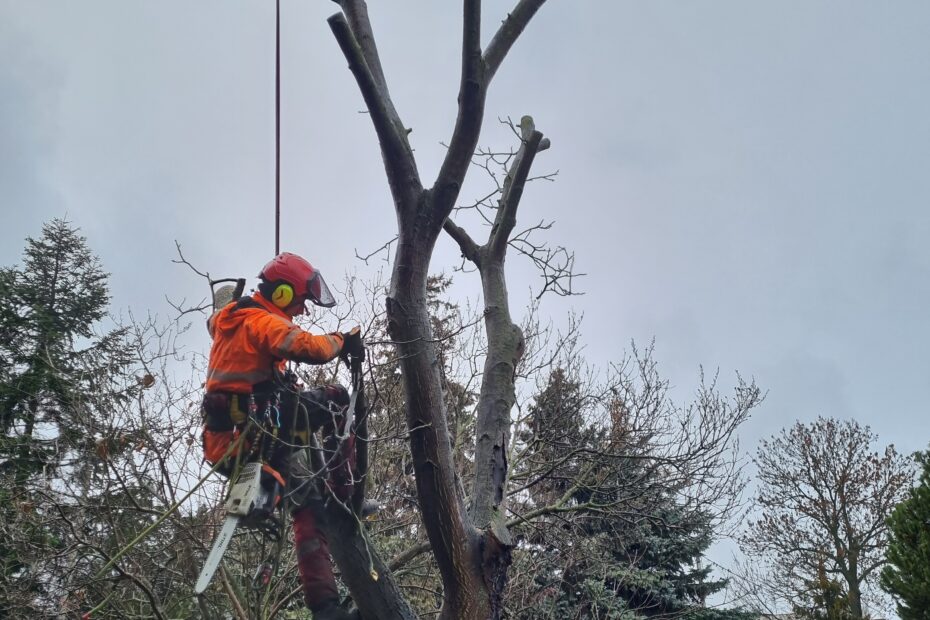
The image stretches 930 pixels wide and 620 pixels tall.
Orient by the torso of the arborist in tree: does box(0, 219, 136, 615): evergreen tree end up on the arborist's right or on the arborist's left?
on the arborist's left

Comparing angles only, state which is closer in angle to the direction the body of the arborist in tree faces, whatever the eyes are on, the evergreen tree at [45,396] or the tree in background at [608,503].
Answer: the tree in background

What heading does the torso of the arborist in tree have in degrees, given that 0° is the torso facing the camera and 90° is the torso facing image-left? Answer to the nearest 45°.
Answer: approximately 270°

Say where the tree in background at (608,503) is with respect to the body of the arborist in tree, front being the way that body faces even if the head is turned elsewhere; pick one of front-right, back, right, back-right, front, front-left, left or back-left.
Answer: front-left

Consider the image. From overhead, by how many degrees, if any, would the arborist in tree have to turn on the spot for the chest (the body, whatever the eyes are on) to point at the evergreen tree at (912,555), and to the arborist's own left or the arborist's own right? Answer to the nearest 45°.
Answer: approximately 45° to the arborist's own left
